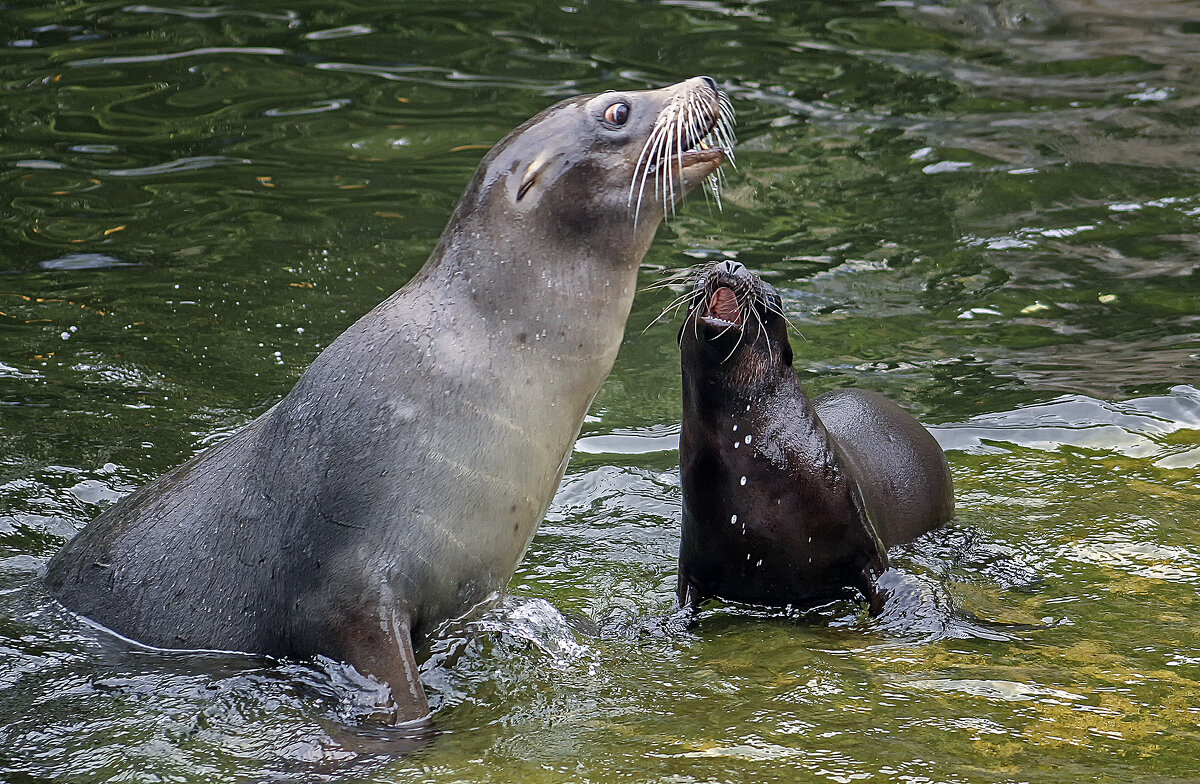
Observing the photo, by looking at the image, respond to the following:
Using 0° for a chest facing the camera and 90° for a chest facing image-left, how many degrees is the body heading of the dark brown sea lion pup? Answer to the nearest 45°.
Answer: approximately 45°

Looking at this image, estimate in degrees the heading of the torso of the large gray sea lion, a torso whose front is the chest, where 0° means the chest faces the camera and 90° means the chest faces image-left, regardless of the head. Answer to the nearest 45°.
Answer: approximately 270°

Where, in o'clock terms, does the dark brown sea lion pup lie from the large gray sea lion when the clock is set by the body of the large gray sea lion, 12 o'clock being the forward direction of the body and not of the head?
The dark brown sea lion pup is roughly at 11 o'clock from the large gray sea lion.

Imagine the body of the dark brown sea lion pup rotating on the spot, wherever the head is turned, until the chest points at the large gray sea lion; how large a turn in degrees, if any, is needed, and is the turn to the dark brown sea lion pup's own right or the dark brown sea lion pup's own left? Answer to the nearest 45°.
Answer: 0° — it already faces it

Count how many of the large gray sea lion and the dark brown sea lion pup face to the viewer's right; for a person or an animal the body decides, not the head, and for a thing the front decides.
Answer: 1
